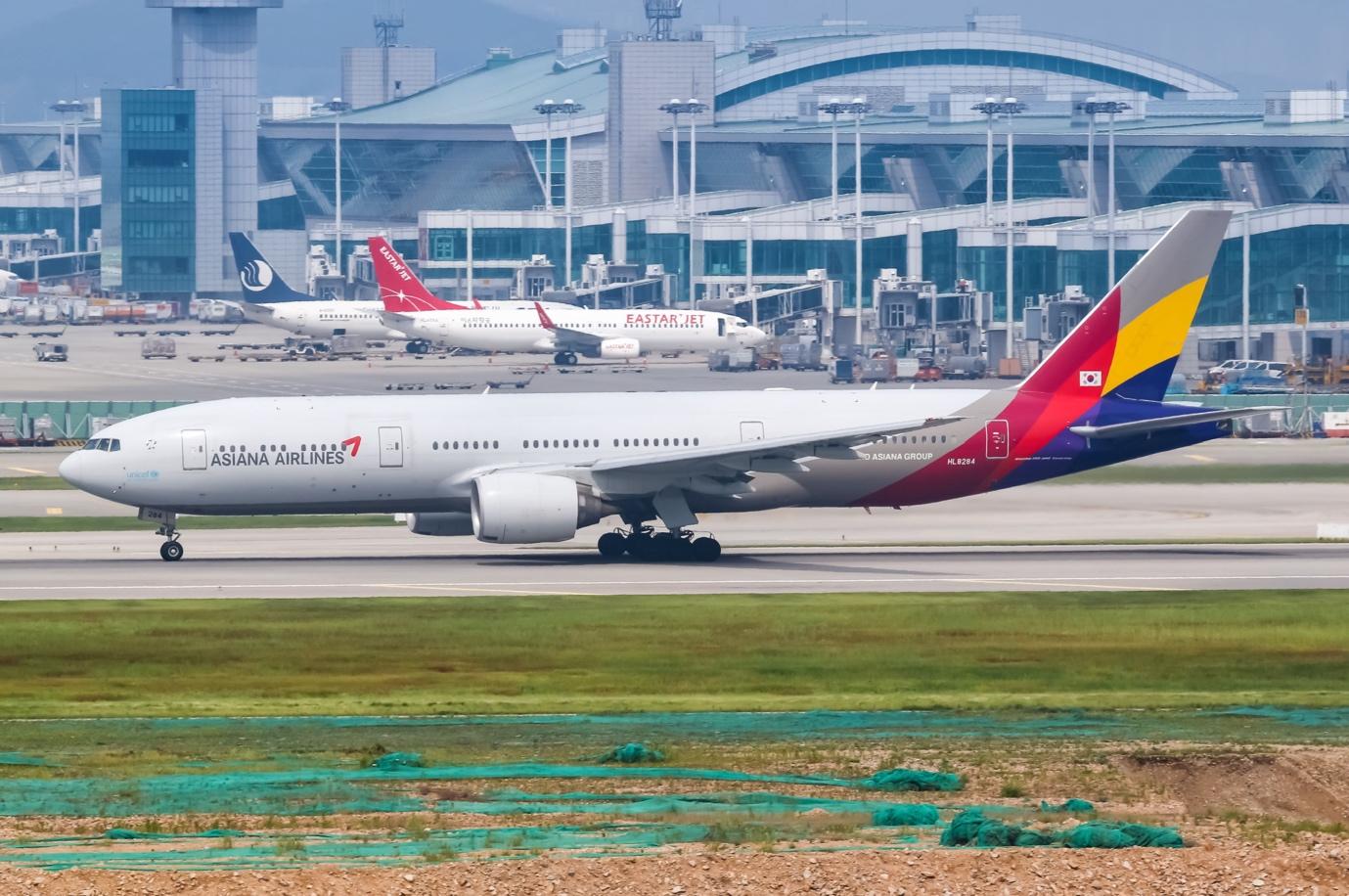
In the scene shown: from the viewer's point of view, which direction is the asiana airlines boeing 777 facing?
to the viewer's left

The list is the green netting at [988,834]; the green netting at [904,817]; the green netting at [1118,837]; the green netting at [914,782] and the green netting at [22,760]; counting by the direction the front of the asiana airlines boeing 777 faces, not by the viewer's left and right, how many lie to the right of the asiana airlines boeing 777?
0

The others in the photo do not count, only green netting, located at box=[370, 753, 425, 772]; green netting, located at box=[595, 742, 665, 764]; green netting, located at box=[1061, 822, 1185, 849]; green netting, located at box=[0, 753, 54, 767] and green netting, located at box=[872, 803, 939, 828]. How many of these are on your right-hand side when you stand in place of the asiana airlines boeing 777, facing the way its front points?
0

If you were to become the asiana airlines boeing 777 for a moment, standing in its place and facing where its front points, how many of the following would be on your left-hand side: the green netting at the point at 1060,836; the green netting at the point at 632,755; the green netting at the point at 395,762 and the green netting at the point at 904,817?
4

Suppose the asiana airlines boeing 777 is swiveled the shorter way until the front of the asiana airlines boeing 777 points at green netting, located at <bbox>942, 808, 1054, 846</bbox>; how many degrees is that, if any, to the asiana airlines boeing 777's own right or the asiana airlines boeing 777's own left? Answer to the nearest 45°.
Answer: approximately 90° to the asiana airlines boeing 777's own left

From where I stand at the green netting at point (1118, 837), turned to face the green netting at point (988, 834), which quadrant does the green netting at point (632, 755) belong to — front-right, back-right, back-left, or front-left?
front-right

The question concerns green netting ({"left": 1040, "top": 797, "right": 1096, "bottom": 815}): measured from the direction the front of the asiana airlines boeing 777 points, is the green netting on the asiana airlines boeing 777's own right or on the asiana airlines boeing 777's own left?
on the asiana airlines boeing 777's own left

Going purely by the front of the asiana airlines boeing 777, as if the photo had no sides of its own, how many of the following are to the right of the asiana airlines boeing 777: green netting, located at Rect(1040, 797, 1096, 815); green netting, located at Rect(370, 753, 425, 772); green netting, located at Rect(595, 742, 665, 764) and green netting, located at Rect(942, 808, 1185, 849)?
0

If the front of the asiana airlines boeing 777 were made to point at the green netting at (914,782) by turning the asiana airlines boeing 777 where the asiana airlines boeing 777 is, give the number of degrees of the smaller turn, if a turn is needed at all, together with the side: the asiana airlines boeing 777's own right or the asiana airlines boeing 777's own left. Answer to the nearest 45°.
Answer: approximately 90° to the asiana airlines boeing 777's own left

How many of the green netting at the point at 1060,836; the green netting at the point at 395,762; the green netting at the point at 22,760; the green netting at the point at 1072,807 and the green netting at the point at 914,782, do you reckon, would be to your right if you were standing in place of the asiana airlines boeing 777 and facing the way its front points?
0

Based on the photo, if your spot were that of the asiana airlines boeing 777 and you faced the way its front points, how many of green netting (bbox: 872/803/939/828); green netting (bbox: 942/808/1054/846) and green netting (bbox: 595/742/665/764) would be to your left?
3

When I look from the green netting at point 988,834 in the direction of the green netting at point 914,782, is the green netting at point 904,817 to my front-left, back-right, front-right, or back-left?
front-left

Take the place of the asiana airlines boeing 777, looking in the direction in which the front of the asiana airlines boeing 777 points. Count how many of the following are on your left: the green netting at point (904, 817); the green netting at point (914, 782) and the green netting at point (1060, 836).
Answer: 3

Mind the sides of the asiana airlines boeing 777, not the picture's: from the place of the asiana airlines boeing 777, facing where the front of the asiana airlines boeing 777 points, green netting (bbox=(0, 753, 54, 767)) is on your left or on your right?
on your left

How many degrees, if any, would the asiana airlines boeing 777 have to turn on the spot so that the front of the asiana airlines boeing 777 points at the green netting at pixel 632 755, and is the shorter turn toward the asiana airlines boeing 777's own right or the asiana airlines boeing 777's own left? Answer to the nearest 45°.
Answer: approximately 90° to the asiana airlines boeing 777's own left

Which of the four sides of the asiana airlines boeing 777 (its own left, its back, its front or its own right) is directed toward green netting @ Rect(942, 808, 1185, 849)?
left
